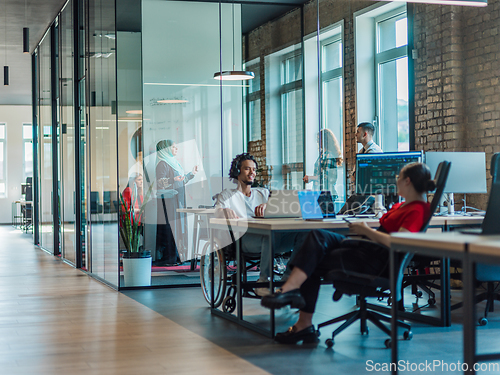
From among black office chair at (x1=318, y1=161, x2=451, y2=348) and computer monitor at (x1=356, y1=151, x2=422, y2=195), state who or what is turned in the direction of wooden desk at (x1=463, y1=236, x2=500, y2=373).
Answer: the computer monitor

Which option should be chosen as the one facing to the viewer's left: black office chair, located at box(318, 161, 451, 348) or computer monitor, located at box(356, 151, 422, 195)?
the black office chair

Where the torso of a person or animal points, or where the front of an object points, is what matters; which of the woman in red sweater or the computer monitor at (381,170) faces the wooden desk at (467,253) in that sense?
the computer monitor

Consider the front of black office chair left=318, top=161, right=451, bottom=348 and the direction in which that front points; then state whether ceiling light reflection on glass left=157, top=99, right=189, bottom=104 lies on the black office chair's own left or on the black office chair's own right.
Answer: on the black office chair's own right

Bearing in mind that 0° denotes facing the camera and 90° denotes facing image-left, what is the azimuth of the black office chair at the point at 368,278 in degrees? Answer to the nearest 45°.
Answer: approximately 90°

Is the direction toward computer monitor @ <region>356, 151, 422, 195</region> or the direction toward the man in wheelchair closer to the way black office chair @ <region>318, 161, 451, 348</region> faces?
the man in wheelchair

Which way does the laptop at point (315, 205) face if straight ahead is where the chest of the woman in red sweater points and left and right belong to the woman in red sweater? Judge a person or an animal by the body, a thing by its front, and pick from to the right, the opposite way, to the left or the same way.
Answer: to the left

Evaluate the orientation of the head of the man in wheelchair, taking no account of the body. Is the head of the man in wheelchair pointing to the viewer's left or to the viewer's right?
to the viewer's right

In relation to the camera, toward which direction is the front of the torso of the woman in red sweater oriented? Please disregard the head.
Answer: to the viewer's left

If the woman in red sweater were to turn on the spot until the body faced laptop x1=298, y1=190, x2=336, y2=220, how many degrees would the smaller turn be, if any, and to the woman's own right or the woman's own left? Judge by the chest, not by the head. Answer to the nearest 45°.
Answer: approximately 45° to the woman's own right

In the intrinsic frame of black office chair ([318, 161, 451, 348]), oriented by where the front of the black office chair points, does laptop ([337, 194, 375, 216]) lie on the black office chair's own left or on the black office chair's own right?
on the black office chair's own right
